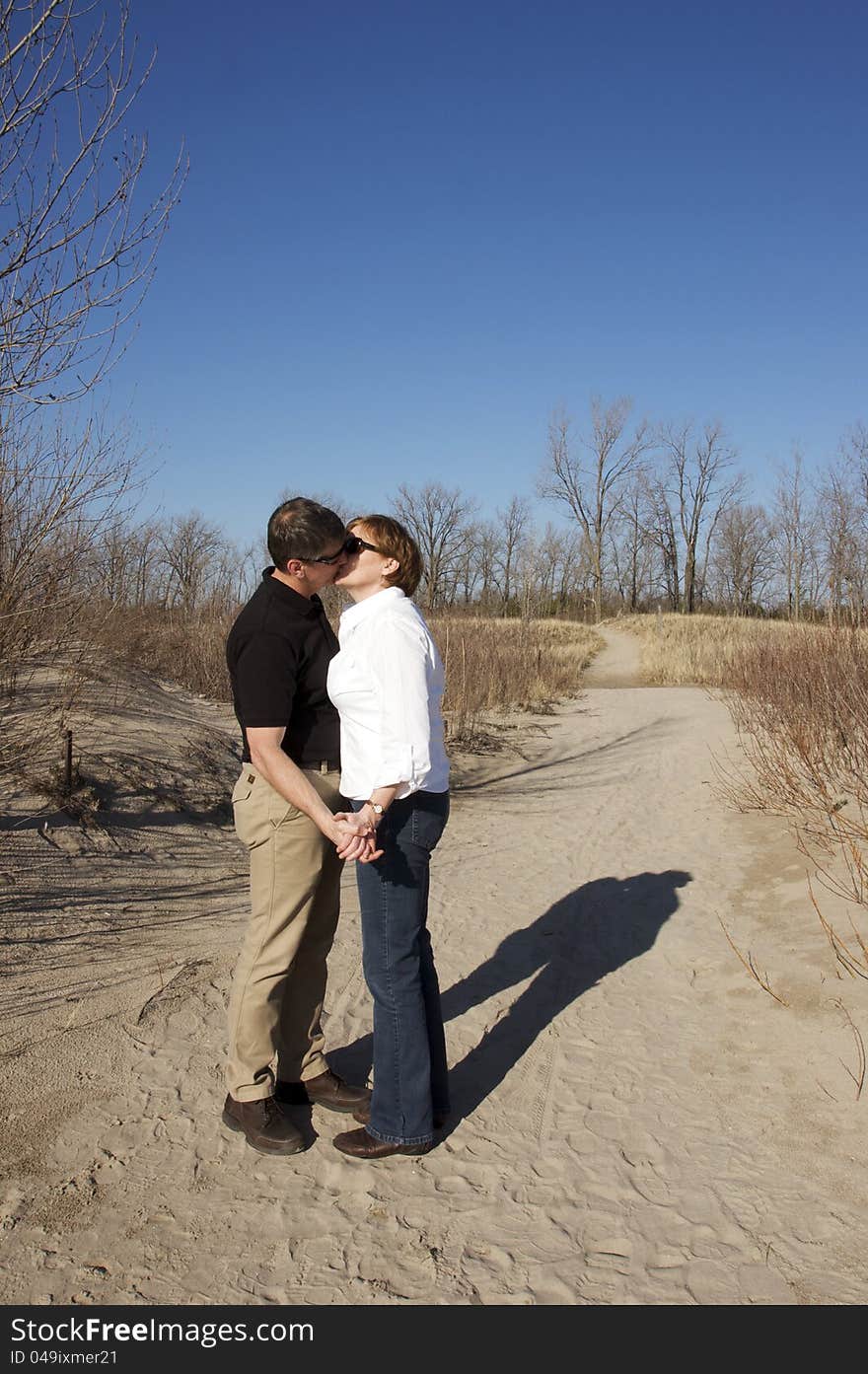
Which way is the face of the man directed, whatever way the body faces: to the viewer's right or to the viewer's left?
to the viewer's right

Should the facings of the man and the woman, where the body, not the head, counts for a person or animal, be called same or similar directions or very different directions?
very different directions

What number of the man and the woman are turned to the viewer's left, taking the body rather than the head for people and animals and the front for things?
1

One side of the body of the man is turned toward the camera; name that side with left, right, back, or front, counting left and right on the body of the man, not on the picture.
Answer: right

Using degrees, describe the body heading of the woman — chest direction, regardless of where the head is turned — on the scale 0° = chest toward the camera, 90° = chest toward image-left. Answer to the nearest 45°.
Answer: approximately 90°

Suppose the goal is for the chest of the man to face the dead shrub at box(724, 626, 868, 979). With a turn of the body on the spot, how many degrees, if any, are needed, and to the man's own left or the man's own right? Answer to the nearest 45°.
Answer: approximately 45° to the man's own left
